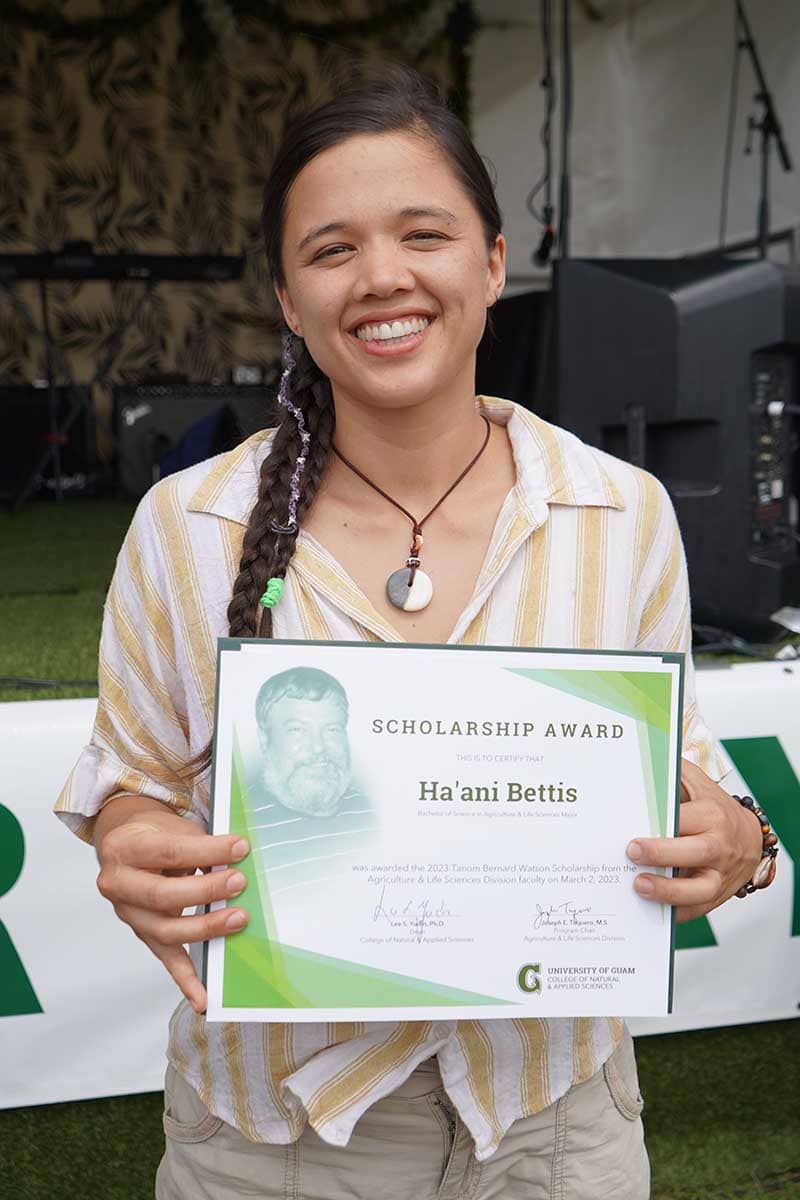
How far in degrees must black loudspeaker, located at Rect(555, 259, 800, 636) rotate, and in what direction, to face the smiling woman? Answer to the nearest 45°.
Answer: approximately 135° to its left

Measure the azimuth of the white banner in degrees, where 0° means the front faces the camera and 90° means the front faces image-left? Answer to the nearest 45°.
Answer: approximately 0°

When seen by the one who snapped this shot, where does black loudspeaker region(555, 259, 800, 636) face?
facing away from the viewer and to the left of the viewer

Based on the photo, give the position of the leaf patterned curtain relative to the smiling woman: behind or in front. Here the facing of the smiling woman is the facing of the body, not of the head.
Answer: behind

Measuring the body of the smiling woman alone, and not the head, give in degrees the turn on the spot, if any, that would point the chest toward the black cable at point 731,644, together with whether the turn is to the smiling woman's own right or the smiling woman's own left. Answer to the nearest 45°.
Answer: approximately 135° to the smiling woman's own left

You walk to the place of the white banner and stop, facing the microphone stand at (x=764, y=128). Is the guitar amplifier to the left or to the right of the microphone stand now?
left

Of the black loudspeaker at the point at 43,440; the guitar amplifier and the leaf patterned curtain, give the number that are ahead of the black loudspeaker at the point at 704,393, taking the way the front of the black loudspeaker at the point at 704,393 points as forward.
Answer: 3

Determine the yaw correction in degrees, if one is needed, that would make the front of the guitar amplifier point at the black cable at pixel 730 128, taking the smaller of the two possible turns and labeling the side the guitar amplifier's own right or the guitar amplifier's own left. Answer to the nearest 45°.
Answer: approximately 45° to the guitar amplifier's own left

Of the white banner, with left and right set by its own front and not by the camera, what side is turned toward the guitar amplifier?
back
